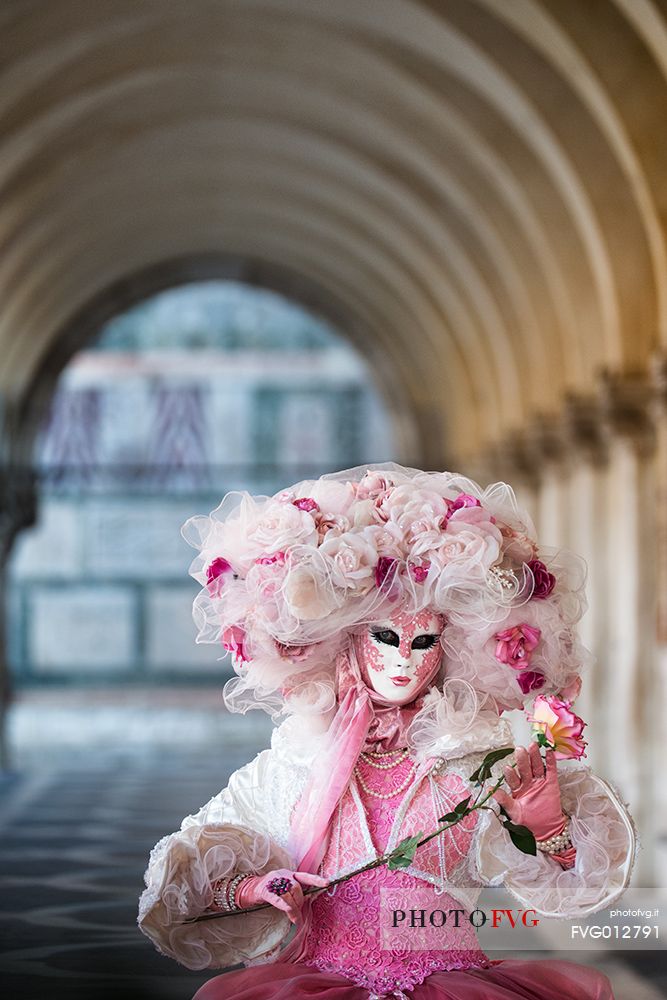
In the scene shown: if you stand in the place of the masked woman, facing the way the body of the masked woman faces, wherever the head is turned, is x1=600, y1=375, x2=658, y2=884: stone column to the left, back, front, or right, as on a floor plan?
back

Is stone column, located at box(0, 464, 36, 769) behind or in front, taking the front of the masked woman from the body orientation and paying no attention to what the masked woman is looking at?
behind

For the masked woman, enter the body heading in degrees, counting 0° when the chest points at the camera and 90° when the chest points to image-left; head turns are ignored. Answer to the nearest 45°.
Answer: approximately 0°
